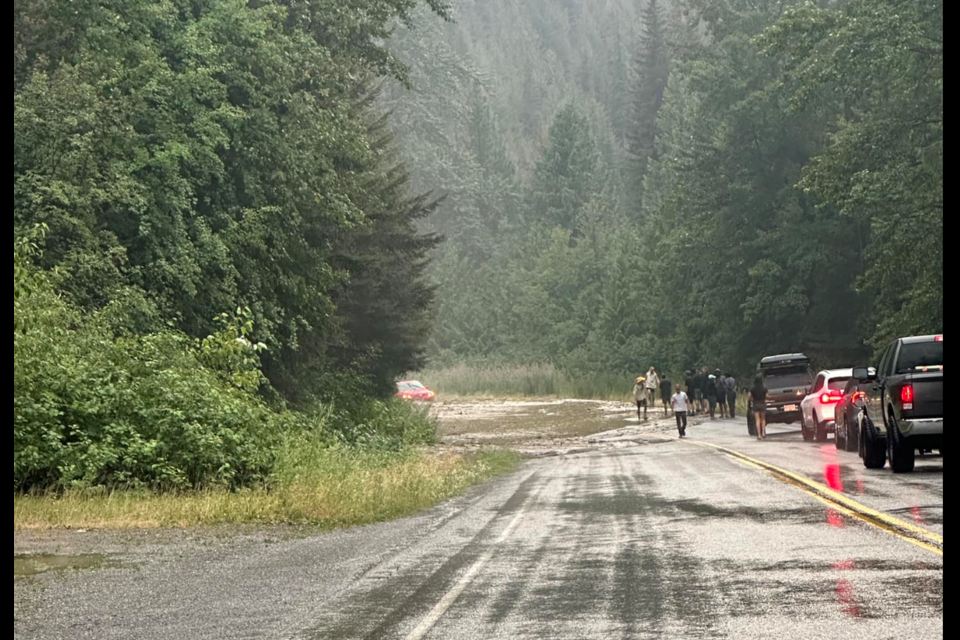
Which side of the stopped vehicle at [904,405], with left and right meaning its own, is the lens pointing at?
back

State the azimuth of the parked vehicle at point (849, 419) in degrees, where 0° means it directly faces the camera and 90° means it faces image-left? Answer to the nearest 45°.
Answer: approximately 180°

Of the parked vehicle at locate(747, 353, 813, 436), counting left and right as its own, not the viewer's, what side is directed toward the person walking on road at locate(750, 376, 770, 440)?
back

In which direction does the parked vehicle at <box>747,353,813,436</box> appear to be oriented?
away from the camera
